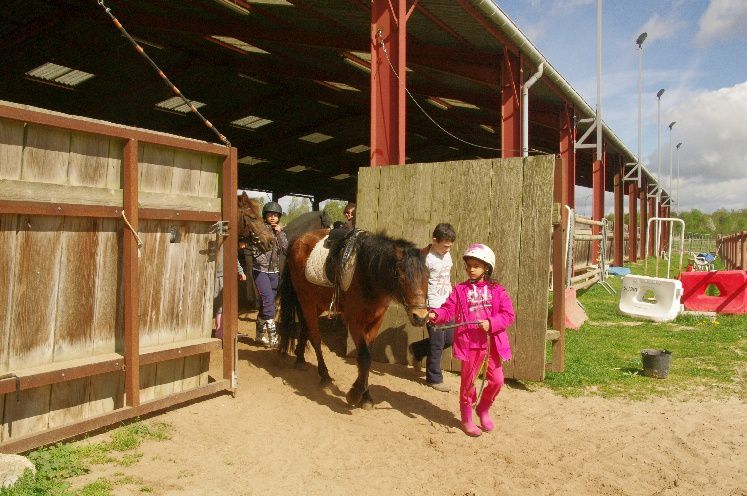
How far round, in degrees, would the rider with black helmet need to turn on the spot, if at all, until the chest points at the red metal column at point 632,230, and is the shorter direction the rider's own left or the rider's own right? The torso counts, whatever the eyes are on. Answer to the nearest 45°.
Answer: approximately 135° to the rider's own left

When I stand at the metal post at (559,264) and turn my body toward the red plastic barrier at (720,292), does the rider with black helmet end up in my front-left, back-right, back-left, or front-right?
back-left

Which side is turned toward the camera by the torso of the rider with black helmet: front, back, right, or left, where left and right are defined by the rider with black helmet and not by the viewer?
front

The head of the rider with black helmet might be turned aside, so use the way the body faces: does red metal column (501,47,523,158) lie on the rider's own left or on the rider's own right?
on the rider's own left

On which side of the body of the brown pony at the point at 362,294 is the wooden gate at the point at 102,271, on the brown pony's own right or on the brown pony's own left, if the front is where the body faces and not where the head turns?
on the brown pony's own right

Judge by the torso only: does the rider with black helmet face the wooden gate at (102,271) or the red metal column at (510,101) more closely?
the wooden gate

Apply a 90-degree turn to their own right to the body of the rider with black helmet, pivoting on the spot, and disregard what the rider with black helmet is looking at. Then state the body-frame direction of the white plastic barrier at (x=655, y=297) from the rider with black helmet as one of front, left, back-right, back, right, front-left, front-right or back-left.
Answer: back

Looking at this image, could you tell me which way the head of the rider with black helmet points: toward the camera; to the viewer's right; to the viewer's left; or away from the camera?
toward the camera

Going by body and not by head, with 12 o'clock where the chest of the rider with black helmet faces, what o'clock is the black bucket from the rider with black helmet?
The black bucket is roughly at 10 o'clock from the rider with black helmet.

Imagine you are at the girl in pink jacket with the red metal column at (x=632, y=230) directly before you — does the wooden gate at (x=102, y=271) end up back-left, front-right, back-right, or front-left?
back-left

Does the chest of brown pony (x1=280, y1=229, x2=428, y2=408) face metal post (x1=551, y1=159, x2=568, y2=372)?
no

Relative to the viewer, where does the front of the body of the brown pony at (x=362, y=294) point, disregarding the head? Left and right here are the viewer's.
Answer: facing the viewer and to the right of the viewer

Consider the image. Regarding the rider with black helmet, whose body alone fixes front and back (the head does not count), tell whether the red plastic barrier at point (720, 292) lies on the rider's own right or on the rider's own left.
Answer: on the rider's own left

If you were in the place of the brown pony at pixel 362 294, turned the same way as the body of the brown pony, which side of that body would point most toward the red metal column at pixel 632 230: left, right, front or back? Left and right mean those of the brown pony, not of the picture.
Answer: left

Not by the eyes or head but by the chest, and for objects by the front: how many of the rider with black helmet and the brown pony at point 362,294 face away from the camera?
0

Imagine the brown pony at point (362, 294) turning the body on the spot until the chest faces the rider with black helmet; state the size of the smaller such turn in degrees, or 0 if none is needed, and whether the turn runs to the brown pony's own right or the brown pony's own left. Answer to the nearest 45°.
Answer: approximately 180°

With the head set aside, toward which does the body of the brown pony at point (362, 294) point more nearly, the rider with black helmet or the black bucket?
the black bucket
